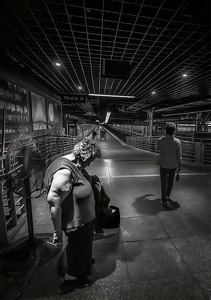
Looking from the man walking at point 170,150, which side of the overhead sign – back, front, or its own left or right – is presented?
front

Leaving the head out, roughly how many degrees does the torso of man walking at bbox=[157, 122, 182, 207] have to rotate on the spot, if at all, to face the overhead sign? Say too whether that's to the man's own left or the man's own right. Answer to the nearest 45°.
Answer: approximately 45° to the man's own left

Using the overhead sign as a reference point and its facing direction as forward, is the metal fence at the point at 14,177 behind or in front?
in front

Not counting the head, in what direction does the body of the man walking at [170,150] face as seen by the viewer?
away from the camera

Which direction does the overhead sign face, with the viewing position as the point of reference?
facing the viewer

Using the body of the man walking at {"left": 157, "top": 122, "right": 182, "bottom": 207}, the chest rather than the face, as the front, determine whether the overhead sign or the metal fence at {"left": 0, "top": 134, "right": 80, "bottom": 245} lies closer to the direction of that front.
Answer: the overhead sign
